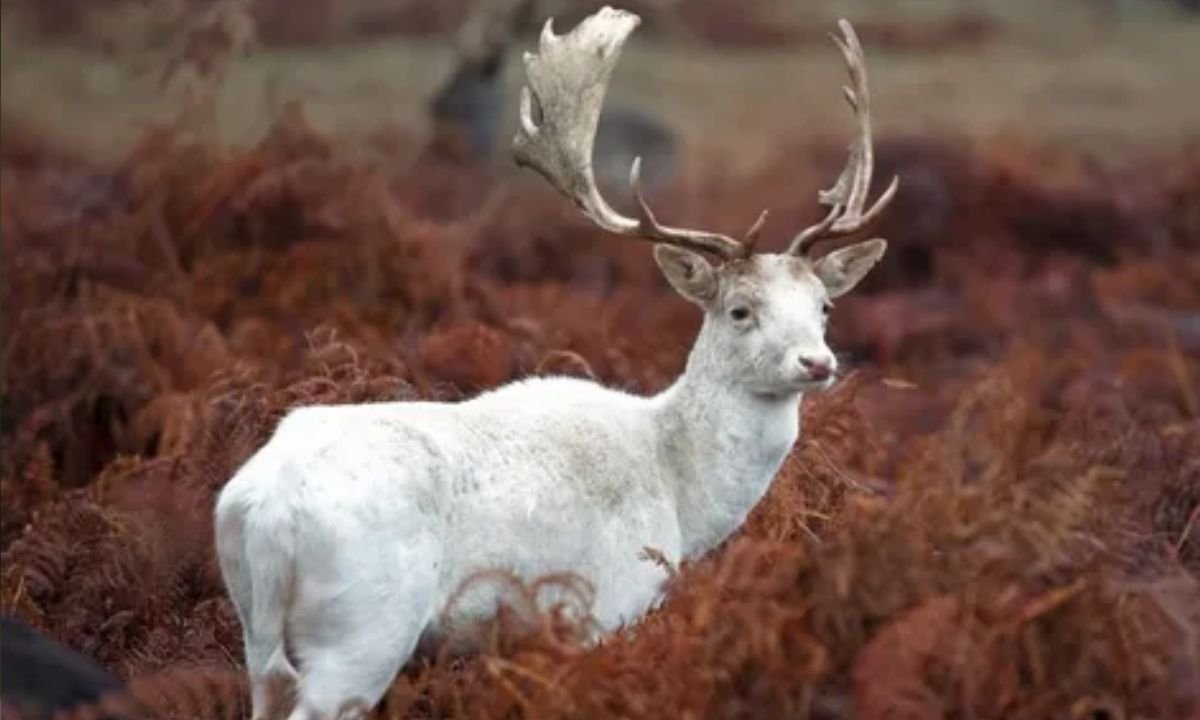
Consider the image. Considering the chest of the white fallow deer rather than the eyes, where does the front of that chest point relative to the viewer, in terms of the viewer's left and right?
facing away from the viewer and to the right of the viewer
